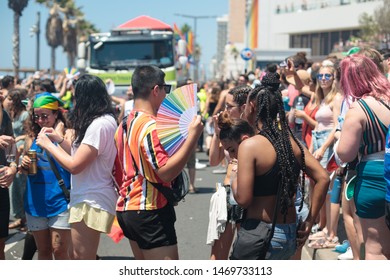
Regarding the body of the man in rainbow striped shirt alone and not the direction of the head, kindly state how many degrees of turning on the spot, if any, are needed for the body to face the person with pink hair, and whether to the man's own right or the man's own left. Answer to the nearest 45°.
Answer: approximately 45° to the man's own right

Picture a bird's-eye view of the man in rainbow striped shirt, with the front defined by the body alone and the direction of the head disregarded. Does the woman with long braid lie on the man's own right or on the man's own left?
on the man's own right

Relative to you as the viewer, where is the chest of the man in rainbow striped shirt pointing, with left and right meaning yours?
facing away from the viewer and to the right of the viewer
